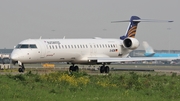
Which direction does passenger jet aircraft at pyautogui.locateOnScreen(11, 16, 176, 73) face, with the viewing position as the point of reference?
facing the viewer and to the left of the viewer
